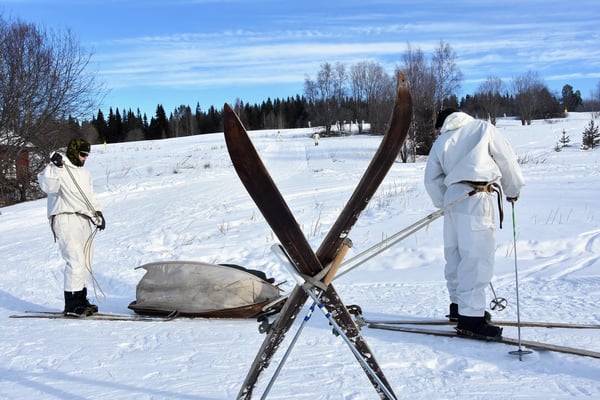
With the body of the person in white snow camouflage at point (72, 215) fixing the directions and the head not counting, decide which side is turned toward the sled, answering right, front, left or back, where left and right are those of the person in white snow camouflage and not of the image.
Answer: front

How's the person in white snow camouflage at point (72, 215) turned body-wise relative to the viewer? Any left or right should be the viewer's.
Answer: facing the viewer and to the right of the viewer

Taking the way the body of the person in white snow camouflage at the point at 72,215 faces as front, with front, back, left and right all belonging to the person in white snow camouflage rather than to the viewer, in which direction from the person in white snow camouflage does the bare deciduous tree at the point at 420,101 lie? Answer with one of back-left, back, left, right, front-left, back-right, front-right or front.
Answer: left

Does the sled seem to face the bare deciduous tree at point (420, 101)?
no

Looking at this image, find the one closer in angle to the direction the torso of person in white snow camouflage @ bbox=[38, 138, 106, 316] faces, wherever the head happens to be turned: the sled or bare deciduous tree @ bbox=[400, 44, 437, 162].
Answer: the sled
